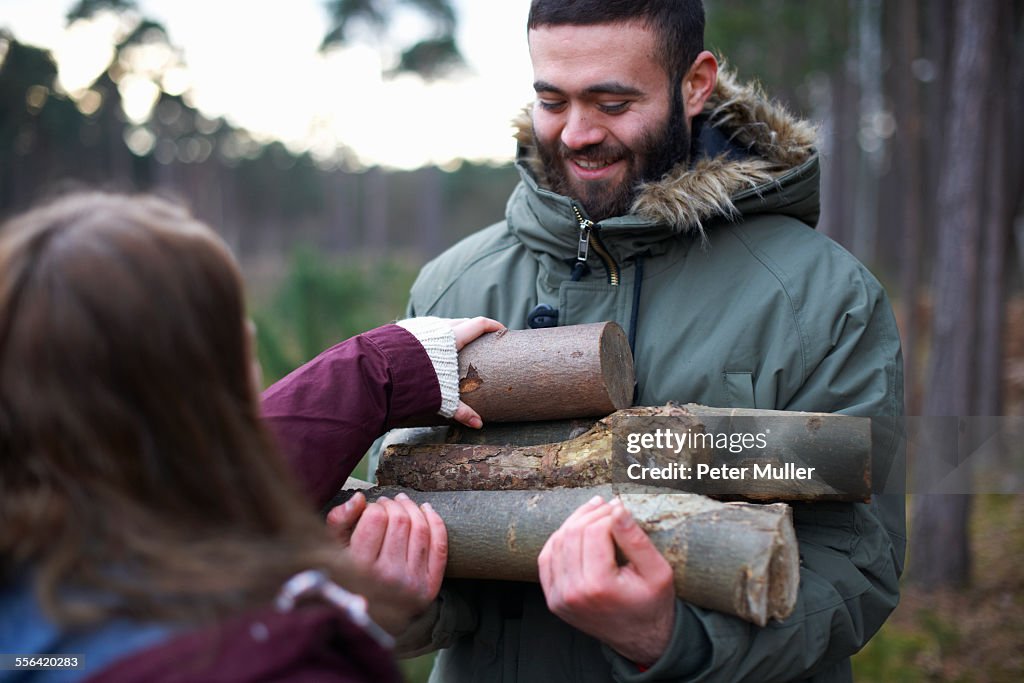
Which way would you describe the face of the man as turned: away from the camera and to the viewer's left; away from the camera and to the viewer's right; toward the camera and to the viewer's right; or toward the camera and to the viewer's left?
toward the camera and to the viewer's left

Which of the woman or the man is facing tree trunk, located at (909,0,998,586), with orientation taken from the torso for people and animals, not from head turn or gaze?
the woman

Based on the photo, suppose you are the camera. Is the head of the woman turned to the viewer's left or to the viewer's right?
to the viewer's right

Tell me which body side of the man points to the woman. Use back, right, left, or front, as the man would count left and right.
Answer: front

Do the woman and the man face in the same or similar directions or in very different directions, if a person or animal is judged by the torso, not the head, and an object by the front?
very different directions

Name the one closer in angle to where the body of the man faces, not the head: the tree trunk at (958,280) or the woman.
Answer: the woman

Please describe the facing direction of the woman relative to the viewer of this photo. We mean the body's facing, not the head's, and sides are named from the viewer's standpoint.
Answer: facing away from the viewer and to the right of the viewer

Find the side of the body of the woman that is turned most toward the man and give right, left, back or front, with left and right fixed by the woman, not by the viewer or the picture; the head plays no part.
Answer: front

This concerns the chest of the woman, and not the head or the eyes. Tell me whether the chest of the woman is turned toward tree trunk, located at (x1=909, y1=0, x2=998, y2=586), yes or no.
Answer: yes

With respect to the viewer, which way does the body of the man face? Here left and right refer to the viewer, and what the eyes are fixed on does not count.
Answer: facing the viewer and to the left of the viewer
